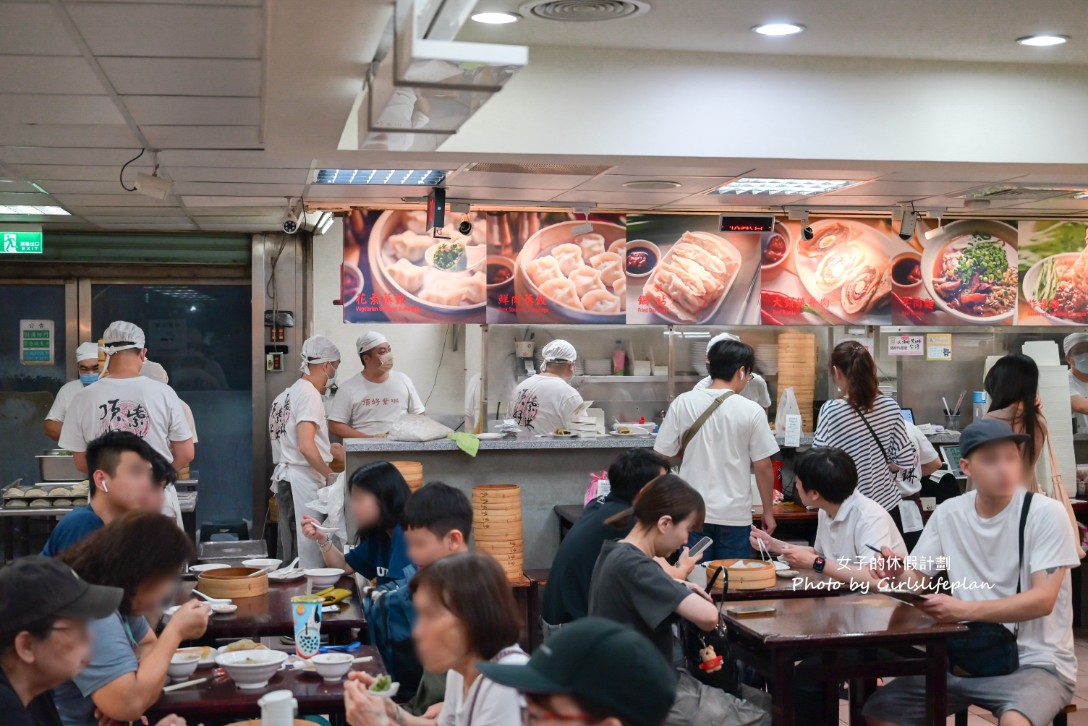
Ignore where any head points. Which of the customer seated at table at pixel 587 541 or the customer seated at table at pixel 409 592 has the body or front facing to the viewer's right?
the customer seated at table at pixel 587 541

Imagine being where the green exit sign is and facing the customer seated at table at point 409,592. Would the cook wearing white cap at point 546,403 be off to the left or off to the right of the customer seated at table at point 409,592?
left

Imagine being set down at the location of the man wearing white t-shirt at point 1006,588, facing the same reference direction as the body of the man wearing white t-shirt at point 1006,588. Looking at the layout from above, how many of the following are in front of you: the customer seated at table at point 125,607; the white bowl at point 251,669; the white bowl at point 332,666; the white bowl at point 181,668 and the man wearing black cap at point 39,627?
5

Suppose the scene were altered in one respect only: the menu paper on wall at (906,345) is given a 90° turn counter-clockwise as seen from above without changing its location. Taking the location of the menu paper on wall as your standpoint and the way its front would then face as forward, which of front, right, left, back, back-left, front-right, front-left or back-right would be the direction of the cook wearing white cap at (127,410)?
back-right

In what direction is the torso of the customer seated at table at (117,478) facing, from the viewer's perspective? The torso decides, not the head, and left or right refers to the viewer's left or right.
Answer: facing to the right of the viewer

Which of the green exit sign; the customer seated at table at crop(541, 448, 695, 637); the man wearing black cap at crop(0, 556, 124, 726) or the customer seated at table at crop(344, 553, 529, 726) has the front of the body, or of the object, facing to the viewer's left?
the customer seated at table at crop(344, 553, 529, 726)

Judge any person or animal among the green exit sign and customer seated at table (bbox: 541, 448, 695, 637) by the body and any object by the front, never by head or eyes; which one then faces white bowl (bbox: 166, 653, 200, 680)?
the green exit sign

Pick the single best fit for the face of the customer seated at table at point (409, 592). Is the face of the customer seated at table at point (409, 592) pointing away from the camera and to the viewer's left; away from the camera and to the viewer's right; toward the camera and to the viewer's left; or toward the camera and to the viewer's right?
toward the camera and to the viewer's left

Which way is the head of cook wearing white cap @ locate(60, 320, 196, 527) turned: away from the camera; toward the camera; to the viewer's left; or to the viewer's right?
away from the camera

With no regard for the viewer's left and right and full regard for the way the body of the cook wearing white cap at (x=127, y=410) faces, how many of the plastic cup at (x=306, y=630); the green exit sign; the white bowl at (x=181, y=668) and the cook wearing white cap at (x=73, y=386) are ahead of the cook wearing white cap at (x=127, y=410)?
2

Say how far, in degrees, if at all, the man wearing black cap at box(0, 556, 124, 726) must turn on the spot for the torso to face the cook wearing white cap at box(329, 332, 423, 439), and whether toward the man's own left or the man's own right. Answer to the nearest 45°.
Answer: approximately 90° to the man's own left

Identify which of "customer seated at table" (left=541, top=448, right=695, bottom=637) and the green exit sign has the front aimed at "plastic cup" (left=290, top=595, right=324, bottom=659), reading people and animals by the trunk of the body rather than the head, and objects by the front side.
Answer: the green exit sign

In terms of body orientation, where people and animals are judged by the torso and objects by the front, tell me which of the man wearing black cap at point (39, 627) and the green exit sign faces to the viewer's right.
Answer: the man wearing black cap
